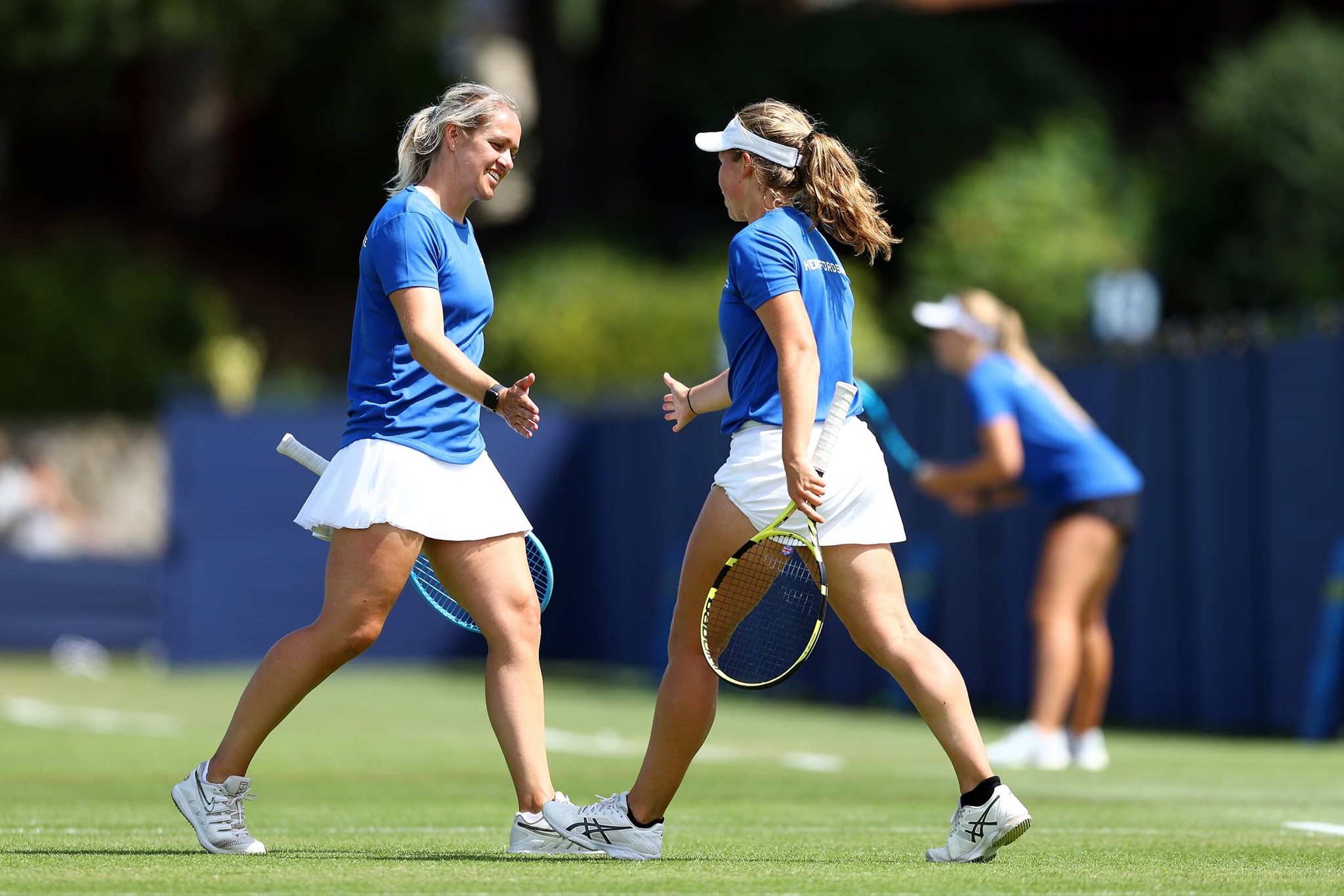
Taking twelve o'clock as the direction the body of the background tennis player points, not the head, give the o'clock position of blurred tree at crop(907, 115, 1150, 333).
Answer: The blurred tree is roughly at 3 o'clock from the background tennis player.

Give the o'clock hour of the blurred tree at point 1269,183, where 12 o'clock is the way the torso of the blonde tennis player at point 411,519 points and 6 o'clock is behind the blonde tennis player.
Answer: The blurred tree is roughly at 10 o'clock from the blonde tennis player.

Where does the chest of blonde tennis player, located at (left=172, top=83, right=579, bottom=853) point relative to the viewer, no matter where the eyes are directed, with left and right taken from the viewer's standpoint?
facing to the right of the viewer

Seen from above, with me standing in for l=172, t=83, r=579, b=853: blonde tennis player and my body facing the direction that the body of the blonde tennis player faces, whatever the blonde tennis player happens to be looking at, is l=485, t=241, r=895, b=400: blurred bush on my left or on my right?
on my left

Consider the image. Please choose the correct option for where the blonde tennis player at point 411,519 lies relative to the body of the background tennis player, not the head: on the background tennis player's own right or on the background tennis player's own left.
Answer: on the background tennis player's own left

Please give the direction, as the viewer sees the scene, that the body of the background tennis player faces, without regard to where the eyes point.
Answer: to the viewer's left

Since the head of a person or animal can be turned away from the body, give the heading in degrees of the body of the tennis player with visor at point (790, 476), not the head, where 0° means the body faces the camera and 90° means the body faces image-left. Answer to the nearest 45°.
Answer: approximately 90°

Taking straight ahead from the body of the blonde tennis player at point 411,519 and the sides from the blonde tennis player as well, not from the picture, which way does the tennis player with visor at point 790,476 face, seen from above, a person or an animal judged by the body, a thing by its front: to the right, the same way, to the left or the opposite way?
the opposite way
